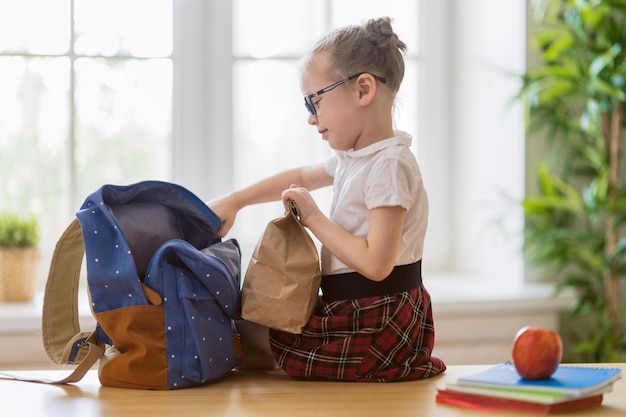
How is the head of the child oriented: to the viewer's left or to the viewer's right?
to the viewer's left

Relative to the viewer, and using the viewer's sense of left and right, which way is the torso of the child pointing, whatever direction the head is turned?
facing to the left of the viewer

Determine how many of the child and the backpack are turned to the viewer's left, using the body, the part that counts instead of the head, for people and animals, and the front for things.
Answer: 1

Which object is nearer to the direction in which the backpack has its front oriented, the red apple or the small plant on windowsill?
the red apple

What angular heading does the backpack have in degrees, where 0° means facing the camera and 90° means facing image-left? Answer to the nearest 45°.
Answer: approximately 315°

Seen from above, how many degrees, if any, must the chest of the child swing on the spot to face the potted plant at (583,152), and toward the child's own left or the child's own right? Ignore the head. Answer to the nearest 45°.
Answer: approximately 135° to the child's own right

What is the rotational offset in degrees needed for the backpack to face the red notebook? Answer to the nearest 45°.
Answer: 0° — it already faces it
